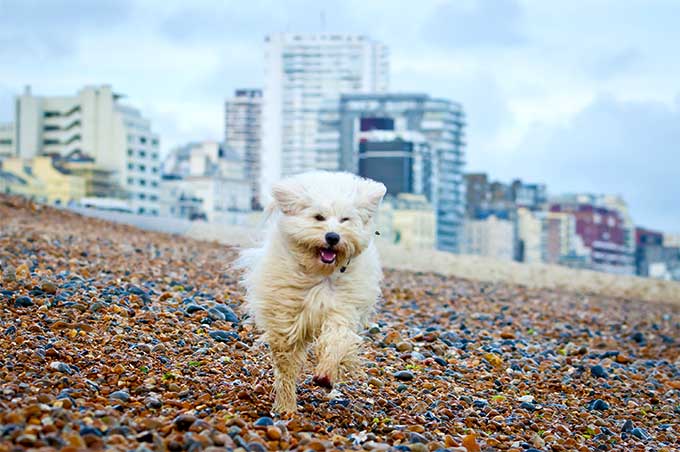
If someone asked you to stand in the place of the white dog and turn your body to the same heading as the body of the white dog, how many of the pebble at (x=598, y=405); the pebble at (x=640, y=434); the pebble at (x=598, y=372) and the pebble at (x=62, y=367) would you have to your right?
1

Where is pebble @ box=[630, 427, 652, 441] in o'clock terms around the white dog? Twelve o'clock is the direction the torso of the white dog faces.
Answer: The pebble is roughly at 10 o'clock from the white dog.

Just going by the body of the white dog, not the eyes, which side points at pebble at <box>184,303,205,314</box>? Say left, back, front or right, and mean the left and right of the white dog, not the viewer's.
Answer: back

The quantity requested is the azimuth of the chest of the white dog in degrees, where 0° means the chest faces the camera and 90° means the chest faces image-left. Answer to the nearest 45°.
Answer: approximately 0°

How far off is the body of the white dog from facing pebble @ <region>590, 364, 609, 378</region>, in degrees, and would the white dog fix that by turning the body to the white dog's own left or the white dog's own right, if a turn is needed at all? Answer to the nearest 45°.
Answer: approximately 135° to the white dog's own left

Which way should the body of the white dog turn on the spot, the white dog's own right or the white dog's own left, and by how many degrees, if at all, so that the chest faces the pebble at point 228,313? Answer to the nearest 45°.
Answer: approximately 180°

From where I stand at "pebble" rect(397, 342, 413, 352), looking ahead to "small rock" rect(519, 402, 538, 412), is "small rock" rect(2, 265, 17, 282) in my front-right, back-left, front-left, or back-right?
back-right

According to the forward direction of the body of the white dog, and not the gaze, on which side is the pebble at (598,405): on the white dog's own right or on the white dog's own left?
on the white dog's own left

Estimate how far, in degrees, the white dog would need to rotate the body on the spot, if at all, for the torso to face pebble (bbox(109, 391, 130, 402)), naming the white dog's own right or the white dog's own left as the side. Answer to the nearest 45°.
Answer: approximately 90° to the white dog's own right

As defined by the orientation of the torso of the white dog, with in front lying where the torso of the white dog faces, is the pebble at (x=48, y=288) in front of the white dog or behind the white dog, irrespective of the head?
behind
